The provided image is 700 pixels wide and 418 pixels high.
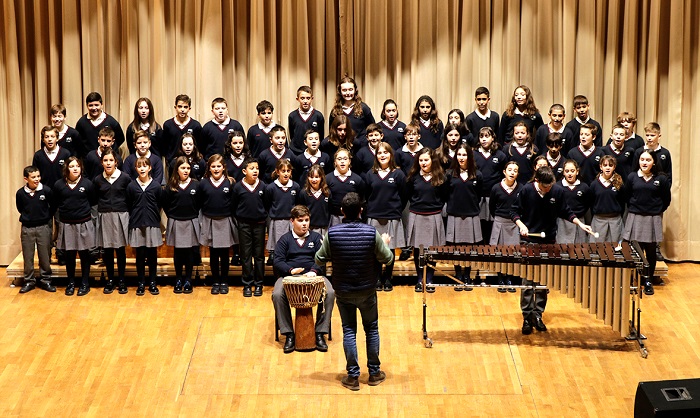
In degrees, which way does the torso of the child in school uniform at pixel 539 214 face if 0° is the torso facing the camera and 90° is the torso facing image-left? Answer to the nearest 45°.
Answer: approximately 0°

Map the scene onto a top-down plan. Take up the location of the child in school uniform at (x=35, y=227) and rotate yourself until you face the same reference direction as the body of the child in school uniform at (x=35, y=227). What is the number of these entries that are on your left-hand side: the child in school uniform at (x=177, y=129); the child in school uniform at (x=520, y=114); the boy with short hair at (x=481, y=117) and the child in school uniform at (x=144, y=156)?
4

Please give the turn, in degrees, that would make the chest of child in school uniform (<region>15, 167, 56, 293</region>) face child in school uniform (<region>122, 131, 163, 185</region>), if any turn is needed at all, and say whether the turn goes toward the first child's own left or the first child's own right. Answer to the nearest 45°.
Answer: approximately 90° to the first child's own left

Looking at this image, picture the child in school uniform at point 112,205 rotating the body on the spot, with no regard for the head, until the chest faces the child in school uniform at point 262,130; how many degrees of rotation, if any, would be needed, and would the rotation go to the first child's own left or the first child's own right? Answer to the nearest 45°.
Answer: approximately 90° to the first child's own left

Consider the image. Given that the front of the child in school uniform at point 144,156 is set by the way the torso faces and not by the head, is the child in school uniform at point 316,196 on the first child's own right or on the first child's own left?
on the first child's own left

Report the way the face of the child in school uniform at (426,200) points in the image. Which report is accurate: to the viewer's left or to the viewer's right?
to the viewer's left

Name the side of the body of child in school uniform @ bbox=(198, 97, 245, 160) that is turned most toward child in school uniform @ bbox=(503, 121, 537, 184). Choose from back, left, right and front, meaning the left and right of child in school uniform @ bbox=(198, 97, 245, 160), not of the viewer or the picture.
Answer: left

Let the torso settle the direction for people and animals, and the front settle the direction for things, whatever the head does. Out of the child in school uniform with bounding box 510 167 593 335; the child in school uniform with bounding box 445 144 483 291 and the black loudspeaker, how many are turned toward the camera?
2
